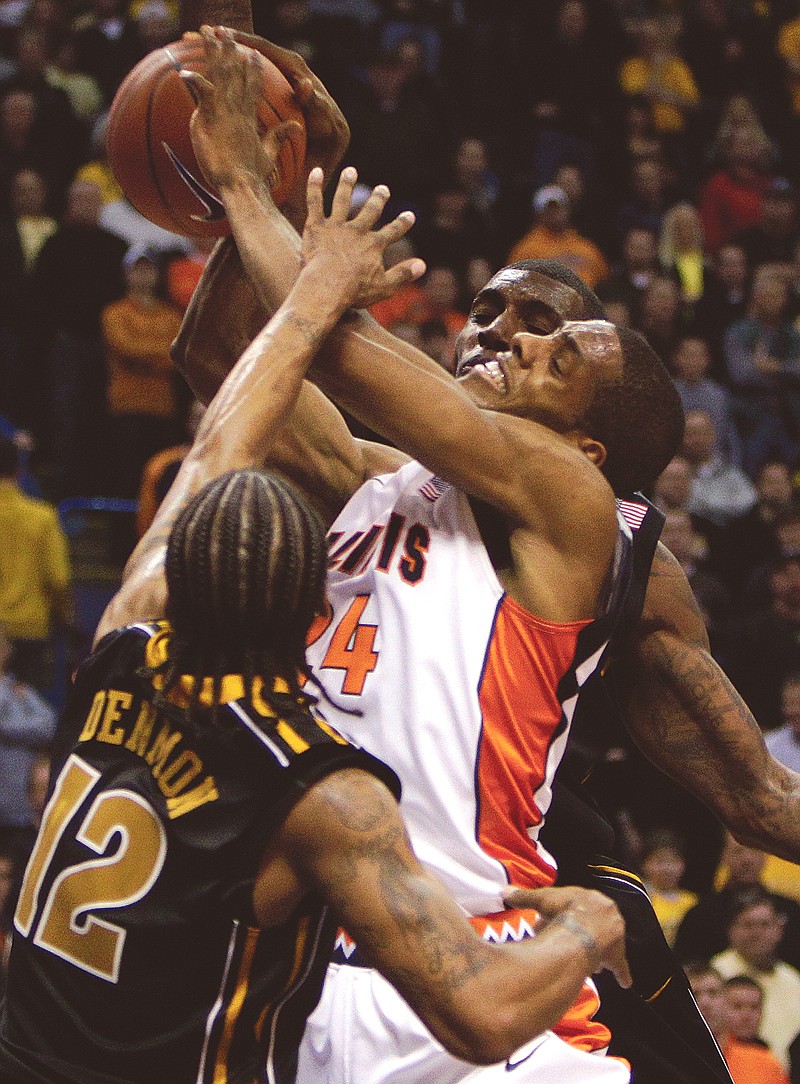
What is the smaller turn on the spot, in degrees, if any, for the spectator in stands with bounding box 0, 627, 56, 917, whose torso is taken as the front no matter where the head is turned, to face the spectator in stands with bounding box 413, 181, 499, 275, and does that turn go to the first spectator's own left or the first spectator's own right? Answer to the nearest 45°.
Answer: approximately 180°

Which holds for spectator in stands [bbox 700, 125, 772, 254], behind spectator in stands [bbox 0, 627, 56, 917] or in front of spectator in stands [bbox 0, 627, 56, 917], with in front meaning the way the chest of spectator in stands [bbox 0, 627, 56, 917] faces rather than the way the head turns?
behind

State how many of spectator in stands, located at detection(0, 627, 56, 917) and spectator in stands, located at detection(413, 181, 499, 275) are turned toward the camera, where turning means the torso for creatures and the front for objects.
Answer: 2

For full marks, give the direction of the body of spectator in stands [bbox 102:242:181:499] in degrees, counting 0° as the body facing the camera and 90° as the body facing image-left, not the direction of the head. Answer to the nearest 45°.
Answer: approximately 0°

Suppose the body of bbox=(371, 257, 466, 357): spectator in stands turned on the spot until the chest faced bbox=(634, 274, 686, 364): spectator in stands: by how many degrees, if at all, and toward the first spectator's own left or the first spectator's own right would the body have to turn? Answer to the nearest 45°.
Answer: approximately 135° to the first spectator's own left
